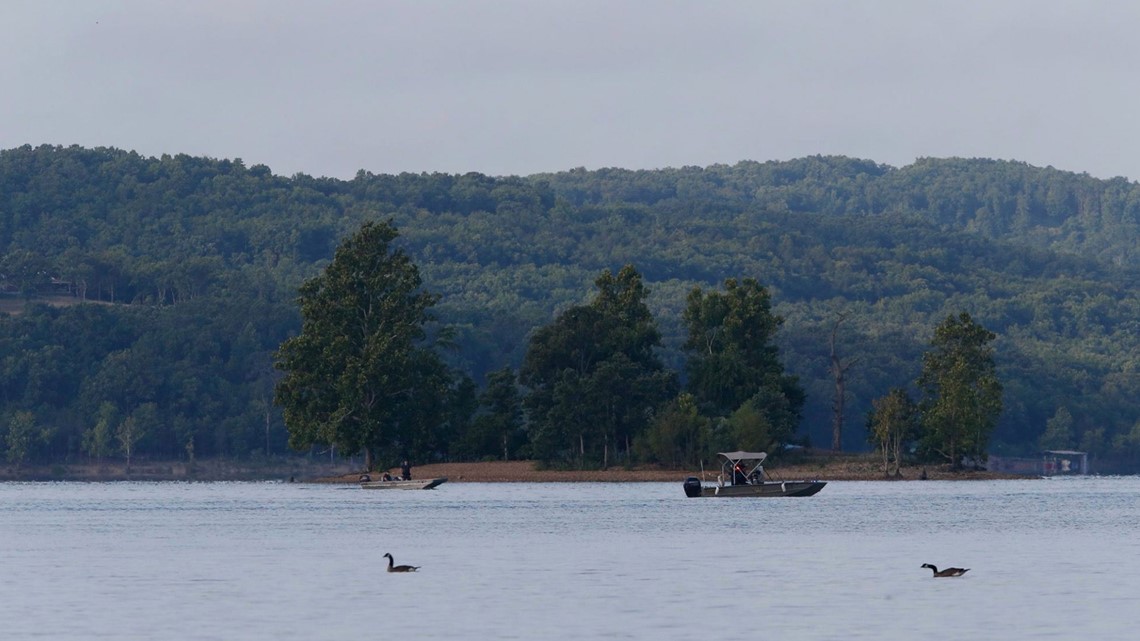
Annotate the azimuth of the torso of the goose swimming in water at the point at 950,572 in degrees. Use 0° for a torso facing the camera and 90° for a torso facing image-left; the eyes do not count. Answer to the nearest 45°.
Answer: approximately 90°
